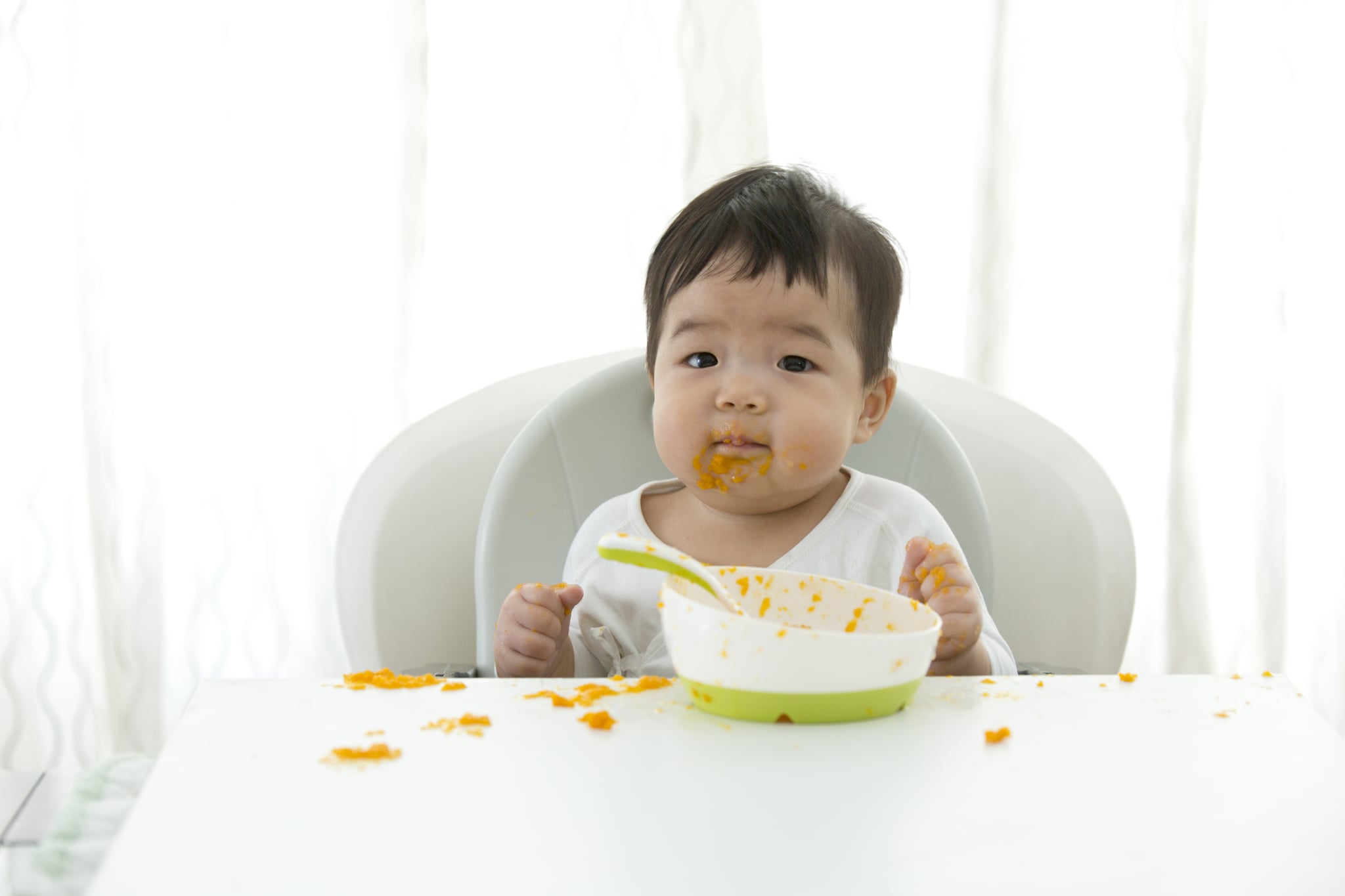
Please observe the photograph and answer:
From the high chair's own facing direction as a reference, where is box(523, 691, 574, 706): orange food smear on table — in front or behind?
in front

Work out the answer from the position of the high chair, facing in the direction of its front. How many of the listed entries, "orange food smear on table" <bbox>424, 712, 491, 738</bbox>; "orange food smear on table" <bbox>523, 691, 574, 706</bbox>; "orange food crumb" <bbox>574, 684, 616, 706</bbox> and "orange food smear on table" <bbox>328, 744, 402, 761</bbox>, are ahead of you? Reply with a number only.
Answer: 4

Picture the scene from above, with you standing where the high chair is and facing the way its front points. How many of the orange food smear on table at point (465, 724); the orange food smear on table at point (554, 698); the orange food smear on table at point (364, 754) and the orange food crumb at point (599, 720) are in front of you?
4

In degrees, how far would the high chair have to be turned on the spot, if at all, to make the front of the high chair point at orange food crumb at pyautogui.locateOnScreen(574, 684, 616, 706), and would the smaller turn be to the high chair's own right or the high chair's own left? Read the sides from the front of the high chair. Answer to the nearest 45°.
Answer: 0° — it already faces it

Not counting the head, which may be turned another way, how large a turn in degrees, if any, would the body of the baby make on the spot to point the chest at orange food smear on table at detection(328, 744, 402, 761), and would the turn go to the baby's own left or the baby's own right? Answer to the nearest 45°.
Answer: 0° — they already face it

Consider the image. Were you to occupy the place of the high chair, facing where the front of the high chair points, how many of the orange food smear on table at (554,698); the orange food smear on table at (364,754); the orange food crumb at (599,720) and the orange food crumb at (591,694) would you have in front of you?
4

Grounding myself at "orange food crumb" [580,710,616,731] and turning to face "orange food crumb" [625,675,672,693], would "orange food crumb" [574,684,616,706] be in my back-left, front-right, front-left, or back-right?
front-left

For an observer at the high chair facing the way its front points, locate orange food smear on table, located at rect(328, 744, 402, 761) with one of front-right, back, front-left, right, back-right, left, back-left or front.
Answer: front

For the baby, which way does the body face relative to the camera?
toward the camera

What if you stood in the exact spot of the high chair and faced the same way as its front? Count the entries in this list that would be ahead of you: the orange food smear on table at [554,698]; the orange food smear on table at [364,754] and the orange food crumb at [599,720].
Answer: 3

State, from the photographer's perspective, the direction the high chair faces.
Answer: facing the viewer

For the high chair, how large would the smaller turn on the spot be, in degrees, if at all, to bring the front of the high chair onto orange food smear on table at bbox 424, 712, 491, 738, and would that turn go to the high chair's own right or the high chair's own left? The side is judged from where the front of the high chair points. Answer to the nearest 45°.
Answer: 0° — it already faces it

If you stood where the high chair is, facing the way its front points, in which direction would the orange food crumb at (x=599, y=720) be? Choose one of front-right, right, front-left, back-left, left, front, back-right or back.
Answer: front
